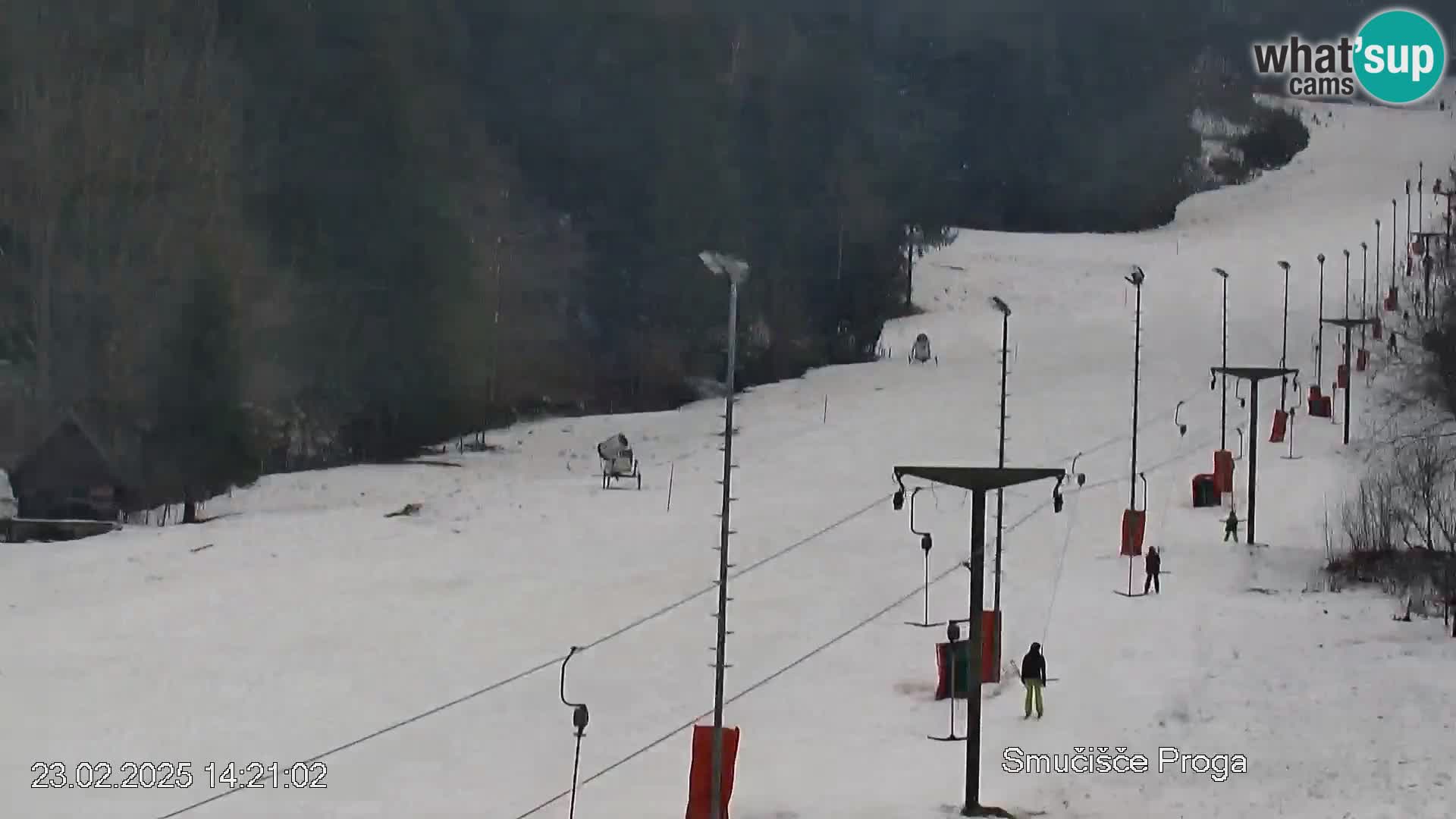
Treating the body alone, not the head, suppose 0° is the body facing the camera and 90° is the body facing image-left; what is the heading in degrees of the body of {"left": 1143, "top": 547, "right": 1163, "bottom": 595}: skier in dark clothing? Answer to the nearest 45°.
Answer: approximately 180°

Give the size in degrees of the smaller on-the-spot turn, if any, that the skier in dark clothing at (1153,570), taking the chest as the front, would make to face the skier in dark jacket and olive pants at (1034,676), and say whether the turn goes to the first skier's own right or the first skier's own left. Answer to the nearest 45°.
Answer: approximately 180°

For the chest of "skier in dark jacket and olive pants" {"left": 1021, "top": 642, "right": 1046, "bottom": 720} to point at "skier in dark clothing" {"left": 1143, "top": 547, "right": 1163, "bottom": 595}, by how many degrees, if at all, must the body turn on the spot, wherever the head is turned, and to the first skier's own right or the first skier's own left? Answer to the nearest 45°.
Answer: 0° — they already face them

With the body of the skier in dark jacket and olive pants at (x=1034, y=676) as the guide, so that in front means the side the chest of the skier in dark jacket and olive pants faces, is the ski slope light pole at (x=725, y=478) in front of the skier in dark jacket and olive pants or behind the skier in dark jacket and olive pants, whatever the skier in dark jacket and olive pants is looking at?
behind

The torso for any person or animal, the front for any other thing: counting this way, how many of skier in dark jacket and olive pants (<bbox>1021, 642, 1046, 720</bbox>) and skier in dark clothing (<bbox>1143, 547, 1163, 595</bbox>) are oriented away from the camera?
2

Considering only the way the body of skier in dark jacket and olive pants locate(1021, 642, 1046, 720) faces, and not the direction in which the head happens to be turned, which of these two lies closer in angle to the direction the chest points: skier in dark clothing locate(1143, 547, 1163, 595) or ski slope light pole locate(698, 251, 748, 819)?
the skier in dark clothing

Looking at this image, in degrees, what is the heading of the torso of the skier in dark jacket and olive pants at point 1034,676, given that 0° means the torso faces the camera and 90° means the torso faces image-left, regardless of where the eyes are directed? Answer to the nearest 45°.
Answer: approximately 180°

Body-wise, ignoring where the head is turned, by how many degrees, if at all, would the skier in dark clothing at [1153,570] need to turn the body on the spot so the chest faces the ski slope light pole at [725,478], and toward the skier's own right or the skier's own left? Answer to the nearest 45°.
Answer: approximately 180°
